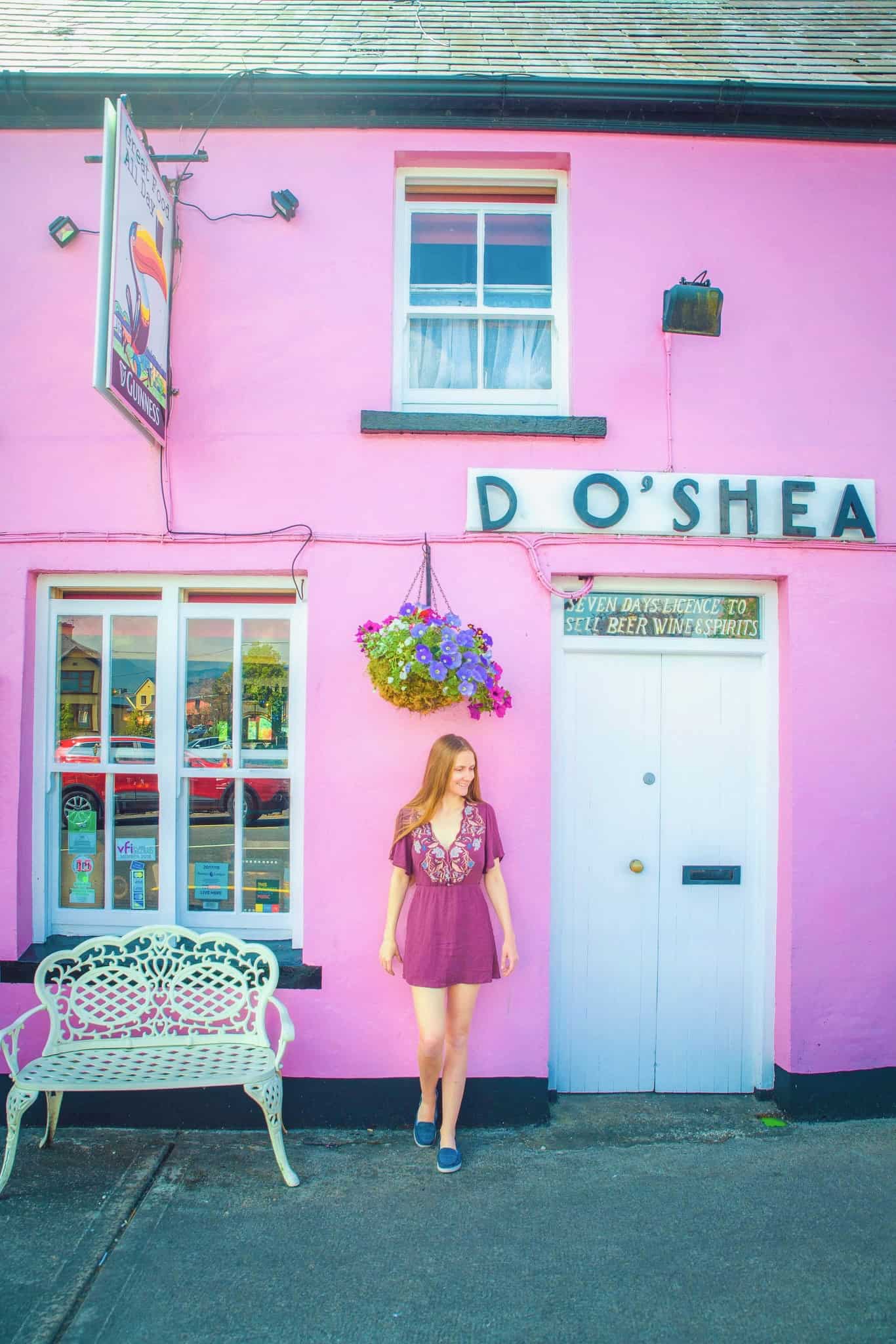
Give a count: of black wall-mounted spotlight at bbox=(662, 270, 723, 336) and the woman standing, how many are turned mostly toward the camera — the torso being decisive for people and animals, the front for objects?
2

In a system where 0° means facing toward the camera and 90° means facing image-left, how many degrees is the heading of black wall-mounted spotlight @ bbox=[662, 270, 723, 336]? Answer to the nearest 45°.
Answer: approximately 0°

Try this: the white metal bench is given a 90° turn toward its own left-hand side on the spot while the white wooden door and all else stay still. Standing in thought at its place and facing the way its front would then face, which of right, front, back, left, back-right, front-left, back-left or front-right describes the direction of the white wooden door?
front

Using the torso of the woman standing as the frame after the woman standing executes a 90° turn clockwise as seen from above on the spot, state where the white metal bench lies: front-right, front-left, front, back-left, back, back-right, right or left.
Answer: front

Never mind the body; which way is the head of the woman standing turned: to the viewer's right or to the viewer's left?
to the viewer's right

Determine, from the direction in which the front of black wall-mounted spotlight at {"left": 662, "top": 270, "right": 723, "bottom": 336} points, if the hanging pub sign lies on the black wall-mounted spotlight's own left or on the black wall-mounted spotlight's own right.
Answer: on the black wall-mounted spotlight's own right
